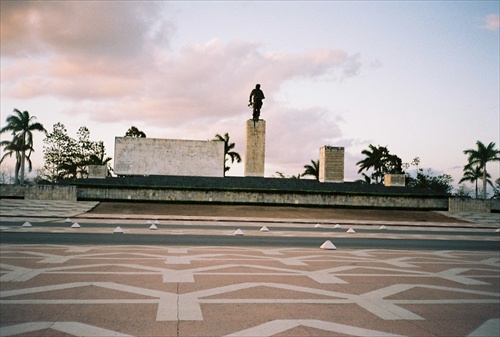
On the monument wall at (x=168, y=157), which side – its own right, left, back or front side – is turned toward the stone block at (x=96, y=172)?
right

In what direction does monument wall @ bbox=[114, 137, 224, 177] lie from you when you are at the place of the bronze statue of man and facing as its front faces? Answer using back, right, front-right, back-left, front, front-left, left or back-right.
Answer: right

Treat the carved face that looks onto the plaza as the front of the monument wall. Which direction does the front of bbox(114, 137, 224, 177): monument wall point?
toward the camera

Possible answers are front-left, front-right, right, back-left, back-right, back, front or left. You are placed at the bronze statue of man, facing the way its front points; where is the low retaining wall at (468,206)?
left

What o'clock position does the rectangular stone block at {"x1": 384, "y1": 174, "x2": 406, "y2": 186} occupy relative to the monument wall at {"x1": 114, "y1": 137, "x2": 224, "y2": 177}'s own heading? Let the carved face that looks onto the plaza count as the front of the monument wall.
The rectangular stone block is roughly at 9 o'clock from the monument wall.

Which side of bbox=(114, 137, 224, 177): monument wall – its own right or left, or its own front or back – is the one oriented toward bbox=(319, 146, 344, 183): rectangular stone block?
left

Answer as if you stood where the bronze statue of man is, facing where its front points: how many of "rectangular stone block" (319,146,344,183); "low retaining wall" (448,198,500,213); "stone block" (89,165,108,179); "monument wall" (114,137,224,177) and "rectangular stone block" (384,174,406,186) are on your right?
2

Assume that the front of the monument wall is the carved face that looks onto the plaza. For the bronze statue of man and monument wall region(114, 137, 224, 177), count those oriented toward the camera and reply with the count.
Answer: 2

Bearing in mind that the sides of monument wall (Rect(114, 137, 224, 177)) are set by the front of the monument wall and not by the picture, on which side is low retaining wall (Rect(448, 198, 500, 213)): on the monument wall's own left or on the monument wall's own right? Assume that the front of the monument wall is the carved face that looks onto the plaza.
on the monument wall's own left

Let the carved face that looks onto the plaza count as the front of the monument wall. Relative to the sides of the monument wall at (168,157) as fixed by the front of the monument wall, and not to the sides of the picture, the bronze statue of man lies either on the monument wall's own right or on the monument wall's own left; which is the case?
on the monument wall's own left

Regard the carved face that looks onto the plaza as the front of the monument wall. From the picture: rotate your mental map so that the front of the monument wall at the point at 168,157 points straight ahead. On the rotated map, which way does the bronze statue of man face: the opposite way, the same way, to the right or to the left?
the same way

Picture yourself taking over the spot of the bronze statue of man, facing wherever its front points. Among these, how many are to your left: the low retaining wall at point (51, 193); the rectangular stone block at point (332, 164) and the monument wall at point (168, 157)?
1

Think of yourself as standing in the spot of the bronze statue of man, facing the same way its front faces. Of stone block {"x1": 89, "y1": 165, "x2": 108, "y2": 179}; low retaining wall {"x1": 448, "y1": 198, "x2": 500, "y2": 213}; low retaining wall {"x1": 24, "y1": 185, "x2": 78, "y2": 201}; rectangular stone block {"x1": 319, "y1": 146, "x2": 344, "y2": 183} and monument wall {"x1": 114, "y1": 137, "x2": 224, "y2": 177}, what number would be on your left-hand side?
2

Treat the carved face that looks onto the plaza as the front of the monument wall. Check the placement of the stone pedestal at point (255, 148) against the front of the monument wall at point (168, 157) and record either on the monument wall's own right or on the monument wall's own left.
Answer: on the monument wall's own left
